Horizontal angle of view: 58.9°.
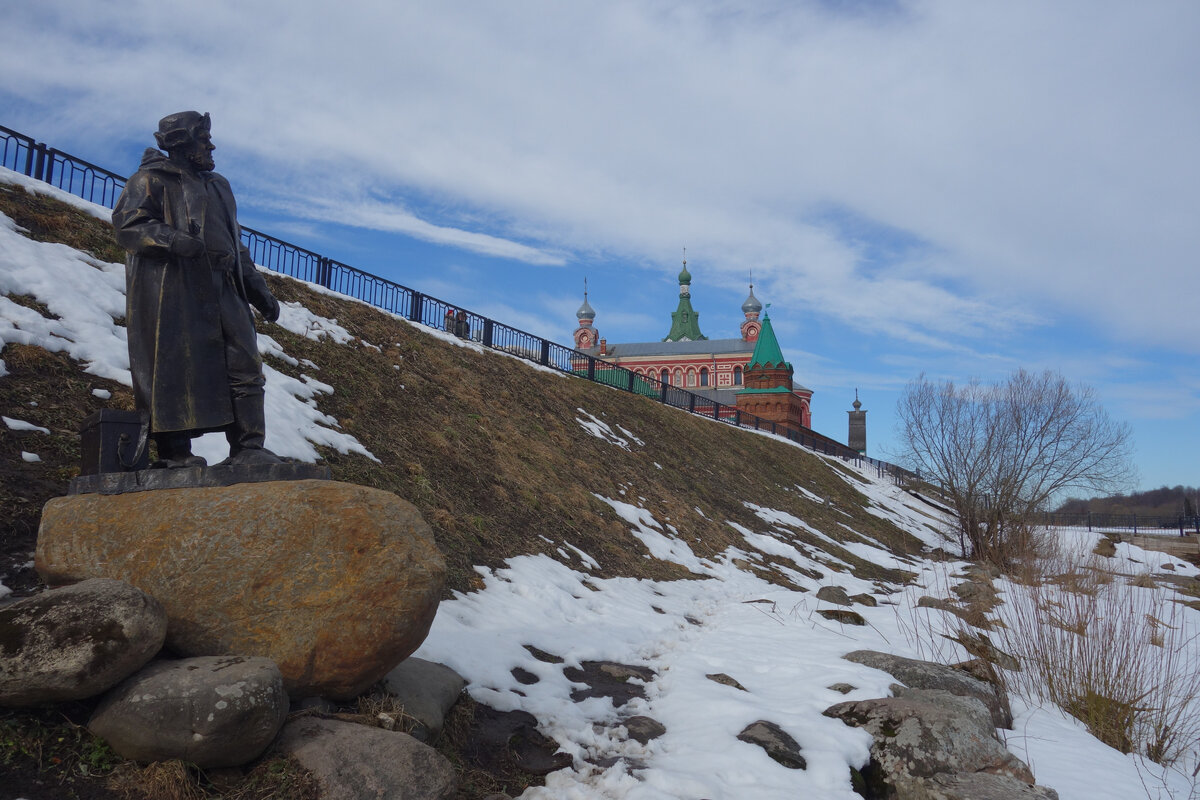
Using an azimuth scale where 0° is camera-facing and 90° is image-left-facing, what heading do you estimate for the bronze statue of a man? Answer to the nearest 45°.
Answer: approximately 315°

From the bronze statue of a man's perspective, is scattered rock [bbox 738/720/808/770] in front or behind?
in front

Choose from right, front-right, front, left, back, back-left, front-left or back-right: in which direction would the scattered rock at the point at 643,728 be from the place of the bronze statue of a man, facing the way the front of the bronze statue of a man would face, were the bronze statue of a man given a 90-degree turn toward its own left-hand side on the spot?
front-right

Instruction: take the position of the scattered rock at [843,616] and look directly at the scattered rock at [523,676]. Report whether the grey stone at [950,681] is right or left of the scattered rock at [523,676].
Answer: left

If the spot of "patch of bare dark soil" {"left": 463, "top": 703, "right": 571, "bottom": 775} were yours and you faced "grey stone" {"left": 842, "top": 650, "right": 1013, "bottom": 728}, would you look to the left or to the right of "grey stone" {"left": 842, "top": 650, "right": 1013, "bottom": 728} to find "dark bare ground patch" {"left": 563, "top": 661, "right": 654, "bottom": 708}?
left
